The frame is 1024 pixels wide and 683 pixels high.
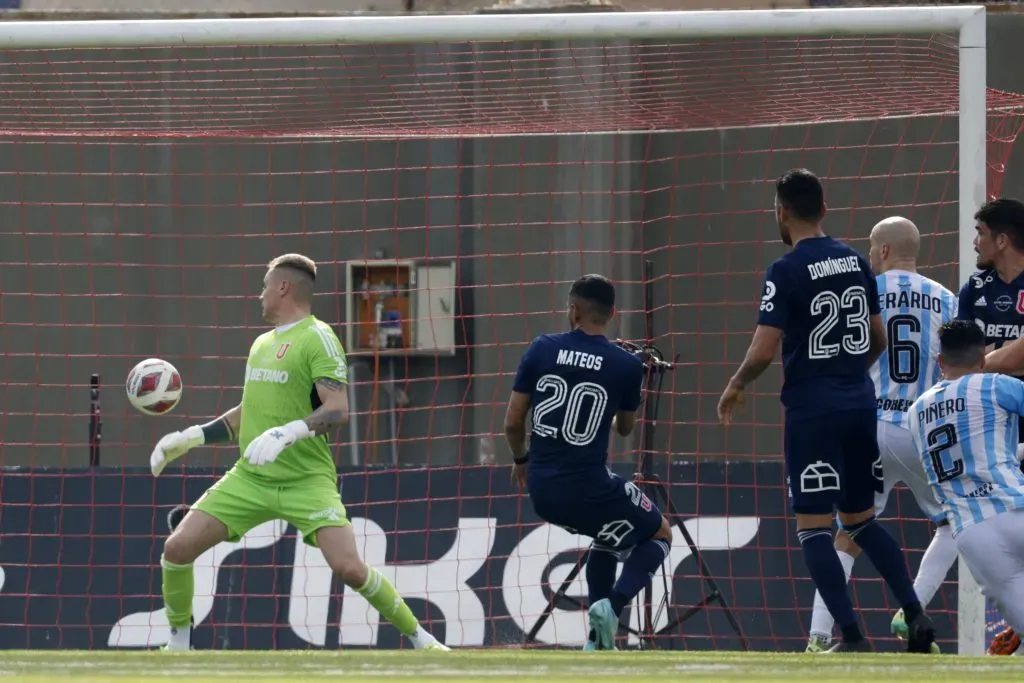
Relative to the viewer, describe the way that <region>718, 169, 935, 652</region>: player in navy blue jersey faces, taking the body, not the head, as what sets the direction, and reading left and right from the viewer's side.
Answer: facing away from the viewer and to the left of the viewer

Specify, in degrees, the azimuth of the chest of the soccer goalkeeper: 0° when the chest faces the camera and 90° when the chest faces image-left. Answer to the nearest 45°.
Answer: approximately 45°

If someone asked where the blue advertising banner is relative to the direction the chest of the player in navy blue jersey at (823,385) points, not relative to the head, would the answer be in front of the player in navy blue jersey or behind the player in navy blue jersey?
in front

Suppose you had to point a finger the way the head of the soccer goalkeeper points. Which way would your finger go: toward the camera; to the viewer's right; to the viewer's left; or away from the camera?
to the viewer's left

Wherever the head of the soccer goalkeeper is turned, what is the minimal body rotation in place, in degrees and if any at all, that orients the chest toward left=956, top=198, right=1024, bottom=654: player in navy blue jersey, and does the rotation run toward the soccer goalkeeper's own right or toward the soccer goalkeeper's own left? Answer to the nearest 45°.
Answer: approximately 135° to the soccer goalkeeper's own left

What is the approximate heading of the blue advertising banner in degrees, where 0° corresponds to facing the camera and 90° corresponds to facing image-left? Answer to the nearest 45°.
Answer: approximately 0°
